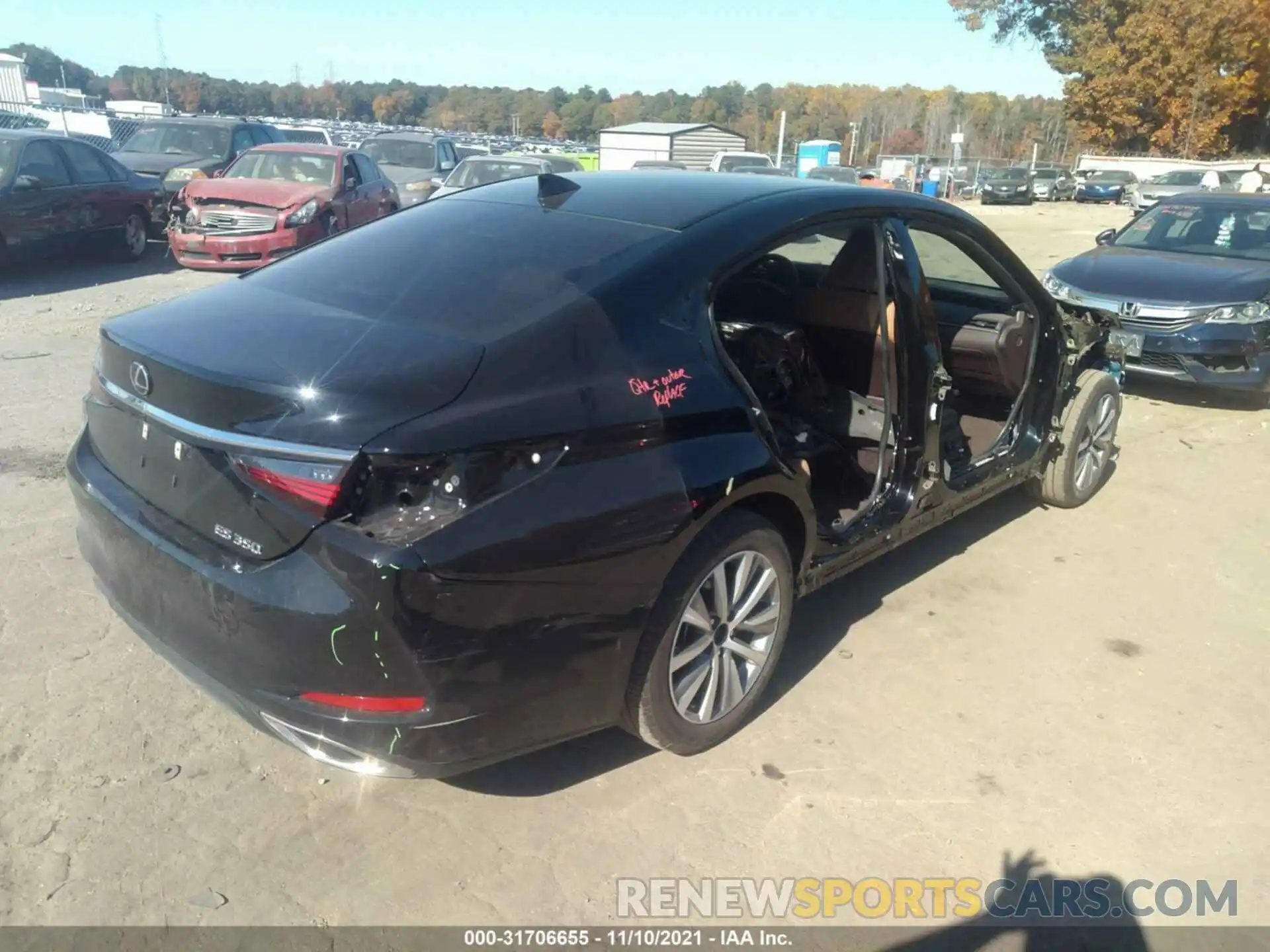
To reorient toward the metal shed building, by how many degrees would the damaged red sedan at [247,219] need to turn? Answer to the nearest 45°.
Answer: approximately 180°

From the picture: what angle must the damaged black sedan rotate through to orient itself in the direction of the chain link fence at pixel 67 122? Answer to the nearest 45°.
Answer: approximately 90° to its left

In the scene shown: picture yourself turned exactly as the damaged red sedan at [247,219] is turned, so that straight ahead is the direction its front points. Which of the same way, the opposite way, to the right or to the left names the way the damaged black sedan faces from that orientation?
the opposite way

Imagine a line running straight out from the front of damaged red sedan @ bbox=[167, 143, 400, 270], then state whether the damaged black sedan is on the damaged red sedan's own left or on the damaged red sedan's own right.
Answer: on the damaged red sedan's own left

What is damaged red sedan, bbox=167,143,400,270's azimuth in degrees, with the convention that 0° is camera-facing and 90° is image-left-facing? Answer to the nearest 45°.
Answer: approximately 45°

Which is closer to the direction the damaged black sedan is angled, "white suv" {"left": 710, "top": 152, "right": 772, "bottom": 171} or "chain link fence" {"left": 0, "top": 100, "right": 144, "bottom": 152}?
the white suv

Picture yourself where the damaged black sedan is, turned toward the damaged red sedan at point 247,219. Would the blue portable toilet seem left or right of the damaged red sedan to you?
right

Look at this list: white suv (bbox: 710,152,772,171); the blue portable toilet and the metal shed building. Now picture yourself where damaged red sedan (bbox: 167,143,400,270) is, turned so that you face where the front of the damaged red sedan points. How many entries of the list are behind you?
3

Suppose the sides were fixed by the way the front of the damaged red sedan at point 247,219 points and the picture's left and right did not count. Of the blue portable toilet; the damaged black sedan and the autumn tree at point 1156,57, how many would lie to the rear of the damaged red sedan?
2

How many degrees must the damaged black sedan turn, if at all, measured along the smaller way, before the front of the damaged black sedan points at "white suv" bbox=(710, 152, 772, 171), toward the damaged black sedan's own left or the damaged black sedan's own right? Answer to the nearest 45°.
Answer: approximately 45° to the damaged black sedan's own left

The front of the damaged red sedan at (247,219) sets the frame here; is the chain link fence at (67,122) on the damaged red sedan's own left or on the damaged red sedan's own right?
on the damaged red sedan's own right

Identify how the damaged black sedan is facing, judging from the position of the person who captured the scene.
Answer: facing away from the viewer and to the right of the viewer

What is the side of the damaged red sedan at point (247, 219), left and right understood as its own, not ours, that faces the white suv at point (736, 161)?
back
